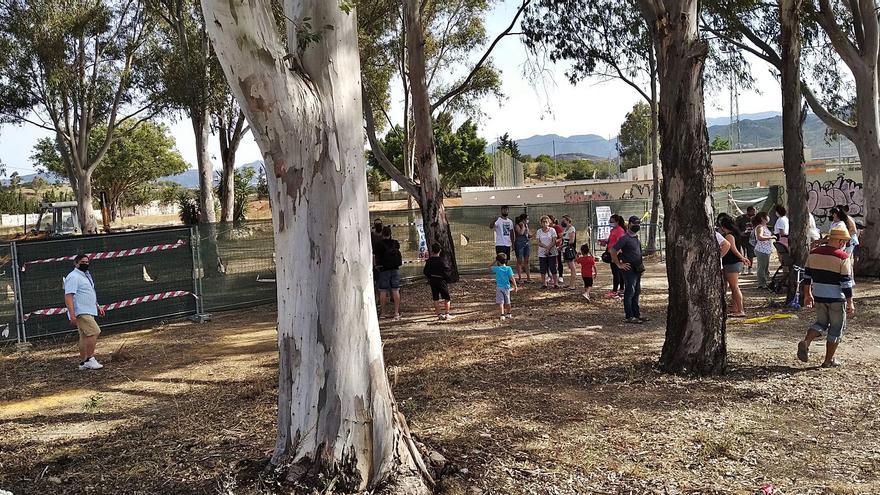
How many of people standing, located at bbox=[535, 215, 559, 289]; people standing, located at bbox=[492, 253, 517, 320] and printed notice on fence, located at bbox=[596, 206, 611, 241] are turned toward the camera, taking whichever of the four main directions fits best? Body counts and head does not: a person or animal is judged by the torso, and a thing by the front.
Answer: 2

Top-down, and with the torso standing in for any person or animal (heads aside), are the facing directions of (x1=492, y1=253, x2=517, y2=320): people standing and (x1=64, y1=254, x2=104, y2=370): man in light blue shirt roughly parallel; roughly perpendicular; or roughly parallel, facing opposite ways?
roughly perpendicular

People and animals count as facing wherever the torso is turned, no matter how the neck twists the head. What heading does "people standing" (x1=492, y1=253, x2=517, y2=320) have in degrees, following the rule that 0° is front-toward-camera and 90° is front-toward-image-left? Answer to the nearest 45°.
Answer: approximately 180°

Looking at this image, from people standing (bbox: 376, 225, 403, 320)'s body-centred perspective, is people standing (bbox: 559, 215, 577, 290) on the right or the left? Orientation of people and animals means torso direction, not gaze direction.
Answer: on their right

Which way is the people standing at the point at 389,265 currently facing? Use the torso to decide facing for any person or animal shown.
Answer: away from the camera

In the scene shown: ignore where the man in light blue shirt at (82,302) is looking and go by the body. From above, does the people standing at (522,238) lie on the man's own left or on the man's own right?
on the man's own left

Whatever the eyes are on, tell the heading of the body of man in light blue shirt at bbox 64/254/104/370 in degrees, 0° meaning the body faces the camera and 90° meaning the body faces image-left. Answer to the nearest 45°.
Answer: approximately 315°

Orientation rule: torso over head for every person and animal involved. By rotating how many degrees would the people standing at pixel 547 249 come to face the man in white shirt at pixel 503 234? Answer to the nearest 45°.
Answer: approximately 135° to their right

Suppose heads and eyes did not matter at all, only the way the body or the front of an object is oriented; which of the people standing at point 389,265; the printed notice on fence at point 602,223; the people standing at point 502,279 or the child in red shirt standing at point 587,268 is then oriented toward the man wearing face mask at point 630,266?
the printed notice on fence

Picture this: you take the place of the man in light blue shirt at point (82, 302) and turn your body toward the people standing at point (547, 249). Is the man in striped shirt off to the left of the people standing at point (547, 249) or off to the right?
right
